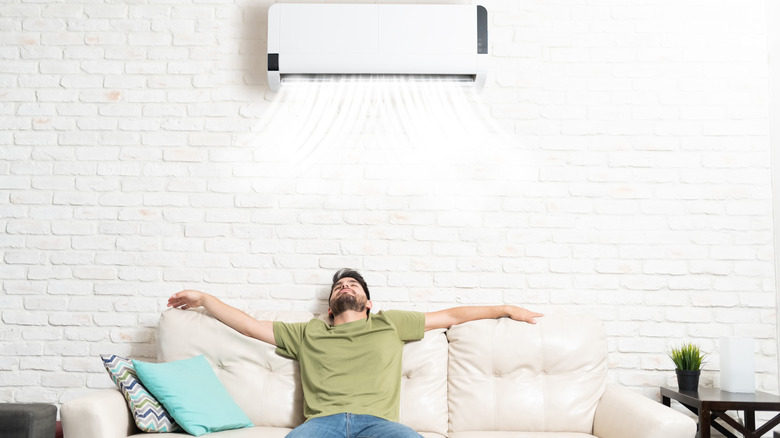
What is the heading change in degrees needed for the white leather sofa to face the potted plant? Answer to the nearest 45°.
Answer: approximately 90° to its left

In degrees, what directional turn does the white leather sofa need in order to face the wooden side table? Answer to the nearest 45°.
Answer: approximately 90° to its left

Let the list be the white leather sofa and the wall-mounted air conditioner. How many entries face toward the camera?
2

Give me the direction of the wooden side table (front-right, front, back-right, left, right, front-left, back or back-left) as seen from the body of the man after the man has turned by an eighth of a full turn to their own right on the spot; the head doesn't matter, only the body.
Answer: back-left

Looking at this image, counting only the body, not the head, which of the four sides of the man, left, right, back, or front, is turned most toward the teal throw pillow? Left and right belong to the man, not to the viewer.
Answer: right

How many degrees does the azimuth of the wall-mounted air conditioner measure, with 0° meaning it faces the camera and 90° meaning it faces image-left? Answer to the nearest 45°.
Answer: approximately 0°

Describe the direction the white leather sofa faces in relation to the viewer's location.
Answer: facing the viewer

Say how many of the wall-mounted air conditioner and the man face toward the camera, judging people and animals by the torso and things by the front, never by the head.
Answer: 2
